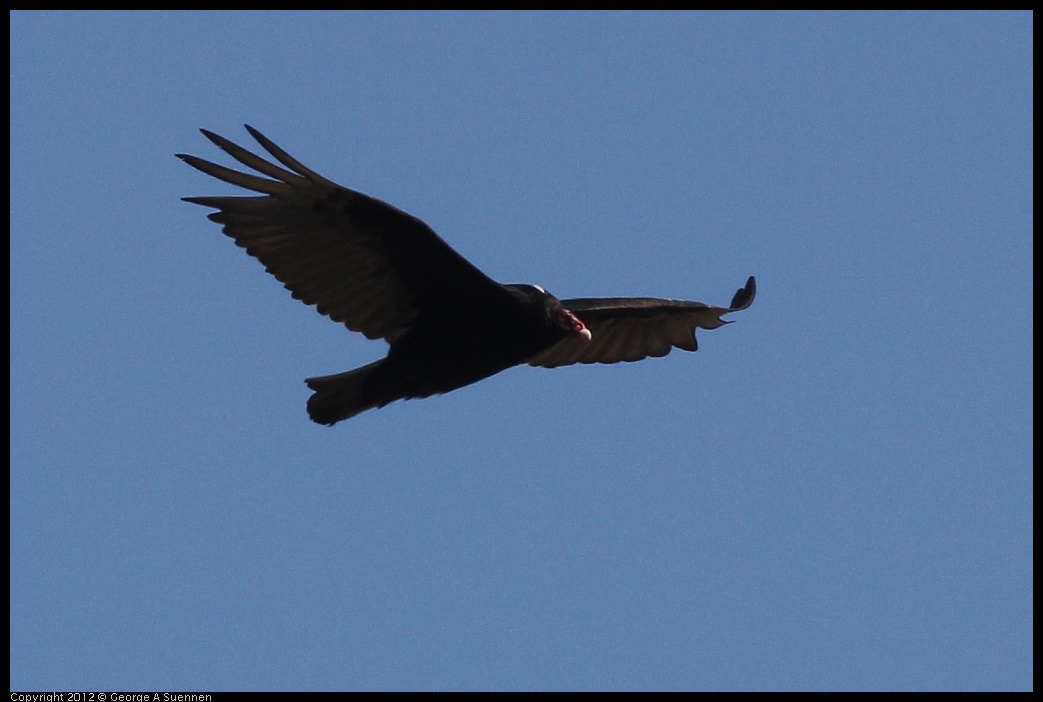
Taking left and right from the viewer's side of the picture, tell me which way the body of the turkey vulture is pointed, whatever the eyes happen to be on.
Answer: facing the viewer and to the right of the viewer
